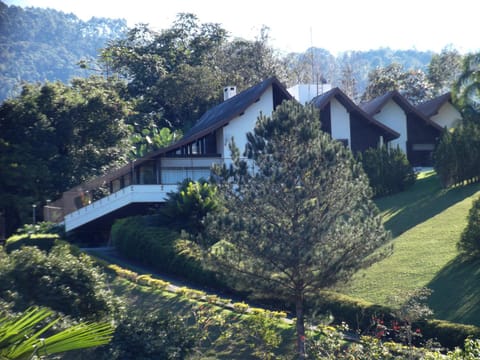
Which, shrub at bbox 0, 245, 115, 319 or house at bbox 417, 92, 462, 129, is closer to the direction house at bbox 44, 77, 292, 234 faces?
the shrub

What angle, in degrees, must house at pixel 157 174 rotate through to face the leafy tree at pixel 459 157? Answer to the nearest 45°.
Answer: approximately 90° to its left

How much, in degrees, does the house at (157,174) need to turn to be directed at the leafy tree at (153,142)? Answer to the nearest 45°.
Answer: approximately 135° to its right

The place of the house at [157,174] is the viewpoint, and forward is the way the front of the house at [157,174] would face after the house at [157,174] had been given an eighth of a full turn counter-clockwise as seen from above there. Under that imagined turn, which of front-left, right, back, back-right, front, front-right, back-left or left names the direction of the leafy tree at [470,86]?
left

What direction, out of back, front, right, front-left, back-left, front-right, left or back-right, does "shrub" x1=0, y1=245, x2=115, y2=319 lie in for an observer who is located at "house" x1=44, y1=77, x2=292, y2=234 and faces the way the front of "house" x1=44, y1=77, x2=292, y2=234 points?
front-left

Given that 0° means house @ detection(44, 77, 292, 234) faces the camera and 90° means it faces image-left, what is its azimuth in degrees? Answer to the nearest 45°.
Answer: approximately 45°

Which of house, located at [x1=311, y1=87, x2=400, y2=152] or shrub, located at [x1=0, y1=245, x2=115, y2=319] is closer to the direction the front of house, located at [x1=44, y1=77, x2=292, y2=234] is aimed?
the shrub

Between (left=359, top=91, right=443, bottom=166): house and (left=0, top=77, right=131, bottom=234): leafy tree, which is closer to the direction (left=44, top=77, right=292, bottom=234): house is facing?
the leafy tree

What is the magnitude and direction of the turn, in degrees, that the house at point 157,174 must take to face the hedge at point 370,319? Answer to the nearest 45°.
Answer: approximately 45° to its left

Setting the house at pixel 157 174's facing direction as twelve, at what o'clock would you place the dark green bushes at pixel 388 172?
The dark green bushes is roughly at 8 o'clock from the house.

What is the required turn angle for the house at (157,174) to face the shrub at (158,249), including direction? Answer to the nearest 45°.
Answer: approximately 45° to its left

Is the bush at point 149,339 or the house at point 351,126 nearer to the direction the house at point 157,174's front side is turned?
the bush
